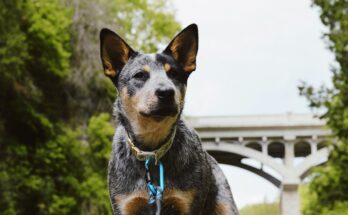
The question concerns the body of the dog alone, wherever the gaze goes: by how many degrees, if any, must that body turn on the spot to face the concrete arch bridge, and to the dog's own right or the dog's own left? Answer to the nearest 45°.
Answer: approximately 180°

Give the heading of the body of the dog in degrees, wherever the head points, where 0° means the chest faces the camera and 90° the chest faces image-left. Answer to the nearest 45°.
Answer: approximately 0°
